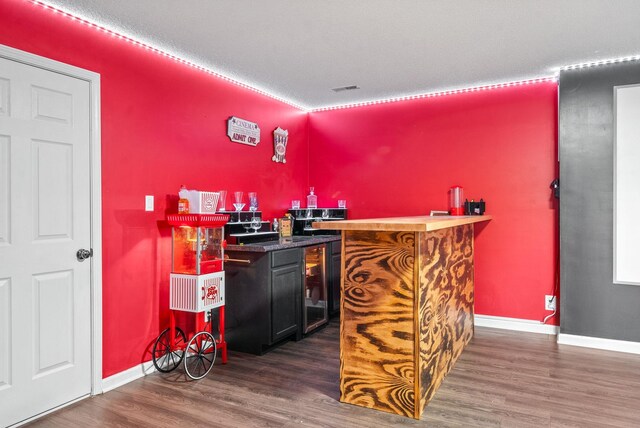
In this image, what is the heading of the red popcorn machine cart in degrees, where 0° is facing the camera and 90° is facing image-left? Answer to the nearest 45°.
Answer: approximately 315°

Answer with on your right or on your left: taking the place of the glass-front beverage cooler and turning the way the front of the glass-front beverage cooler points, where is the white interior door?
on your right

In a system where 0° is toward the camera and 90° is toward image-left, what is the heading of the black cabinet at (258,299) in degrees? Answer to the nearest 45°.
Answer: approximately 315°

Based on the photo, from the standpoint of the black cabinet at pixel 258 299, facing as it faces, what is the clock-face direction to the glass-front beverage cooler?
The glass-front beverage cooler is roughly at 9 o'clock from the black cabinet.

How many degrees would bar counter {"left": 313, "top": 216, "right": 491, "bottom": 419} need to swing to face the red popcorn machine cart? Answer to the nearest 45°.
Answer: approximately 135° to its right

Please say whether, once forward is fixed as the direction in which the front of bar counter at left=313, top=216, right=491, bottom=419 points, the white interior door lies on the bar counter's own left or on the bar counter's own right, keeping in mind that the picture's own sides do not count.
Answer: on the bar counter's own right
